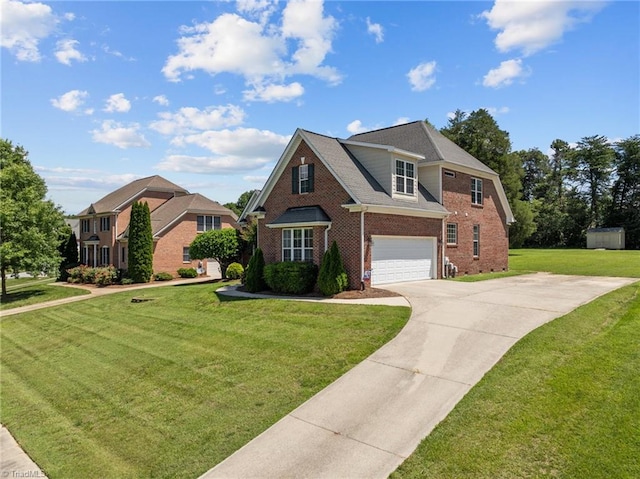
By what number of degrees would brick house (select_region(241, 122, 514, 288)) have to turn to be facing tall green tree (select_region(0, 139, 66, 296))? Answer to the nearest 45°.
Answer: approximately 45° to its right

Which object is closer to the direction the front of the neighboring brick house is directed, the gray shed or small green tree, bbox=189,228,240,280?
the small green tree

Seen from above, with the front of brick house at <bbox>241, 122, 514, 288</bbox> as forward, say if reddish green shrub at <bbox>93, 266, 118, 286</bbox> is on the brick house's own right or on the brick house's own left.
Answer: on the brick house's own right

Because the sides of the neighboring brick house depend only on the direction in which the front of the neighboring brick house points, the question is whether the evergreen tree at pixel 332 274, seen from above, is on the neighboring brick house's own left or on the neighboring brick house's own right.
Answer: on the neighboring brick house's own left

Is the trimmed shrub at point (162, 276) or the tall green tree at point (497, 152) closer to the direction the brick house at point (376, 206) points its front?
the trimmed shrub

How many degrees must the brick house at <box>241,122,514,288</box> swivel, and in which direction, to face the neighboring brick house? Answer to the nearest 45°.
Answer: approximately 90° to its right

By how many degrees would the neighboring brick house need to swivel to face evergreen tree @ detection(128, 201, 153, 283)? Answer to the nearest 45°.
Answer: approximately 45° to its left

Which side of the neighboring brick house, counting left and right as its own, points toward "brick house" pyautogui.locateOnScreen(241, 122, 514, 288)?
left

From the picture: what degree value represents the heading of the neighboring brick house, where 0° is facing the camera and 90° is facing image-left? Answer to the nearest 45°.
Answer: approximately 45°

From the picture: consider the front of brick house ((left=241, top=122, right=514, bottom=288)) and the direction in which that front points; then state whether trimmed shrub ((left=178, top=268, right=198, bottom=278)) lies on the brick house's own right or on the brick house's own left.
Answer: on the brick house's own right

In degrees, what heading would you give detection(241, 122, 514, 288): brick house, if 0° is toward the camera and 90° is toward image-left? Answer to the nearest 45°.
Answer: approximately 45°
